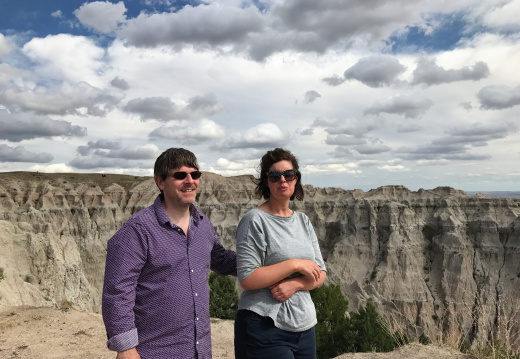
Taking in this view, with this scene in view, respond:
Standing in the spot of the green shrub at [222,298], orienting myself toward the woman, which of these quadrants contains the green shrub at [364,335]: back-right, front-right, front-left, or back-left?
front-left

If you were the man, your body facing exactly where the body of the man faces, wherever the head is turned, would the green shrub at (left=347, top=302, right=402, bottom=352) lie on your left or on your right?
on your left

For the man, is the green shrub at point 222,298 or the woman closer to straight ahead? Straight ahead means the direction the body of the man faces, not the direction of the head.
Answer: the woman

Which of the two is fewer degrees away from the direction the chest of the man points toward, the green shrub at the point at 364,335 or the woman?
the woman

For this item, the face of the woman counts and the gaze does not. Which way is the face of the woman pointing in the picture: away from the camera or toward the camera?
toward the camera

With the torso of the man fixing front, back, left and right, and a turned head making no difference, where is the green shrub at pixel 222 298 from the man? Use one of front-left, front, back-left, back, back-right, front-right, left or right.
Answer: back-left

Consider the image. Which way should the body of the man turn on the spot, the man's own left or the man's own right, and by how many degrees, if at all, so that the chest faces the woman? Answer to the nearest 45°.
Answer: approximately 45° to the man's own left

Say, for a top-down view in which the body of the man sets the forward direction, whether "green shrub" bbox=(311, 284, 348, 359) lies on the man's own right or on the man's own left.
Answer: on the man's own left

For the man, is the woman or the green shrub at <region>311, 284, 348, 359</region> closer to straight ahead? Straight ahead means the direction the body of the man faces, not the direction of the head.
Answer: the woman

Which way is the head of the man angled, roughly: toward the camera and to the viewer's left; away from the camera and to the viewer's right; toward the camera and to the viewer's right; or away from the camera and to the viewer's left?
toward the camera and to the viewer's right

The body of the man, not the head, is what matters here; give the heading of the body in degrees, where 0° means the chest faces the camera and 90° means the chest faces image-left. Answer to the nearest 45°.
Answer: approximately 315°
